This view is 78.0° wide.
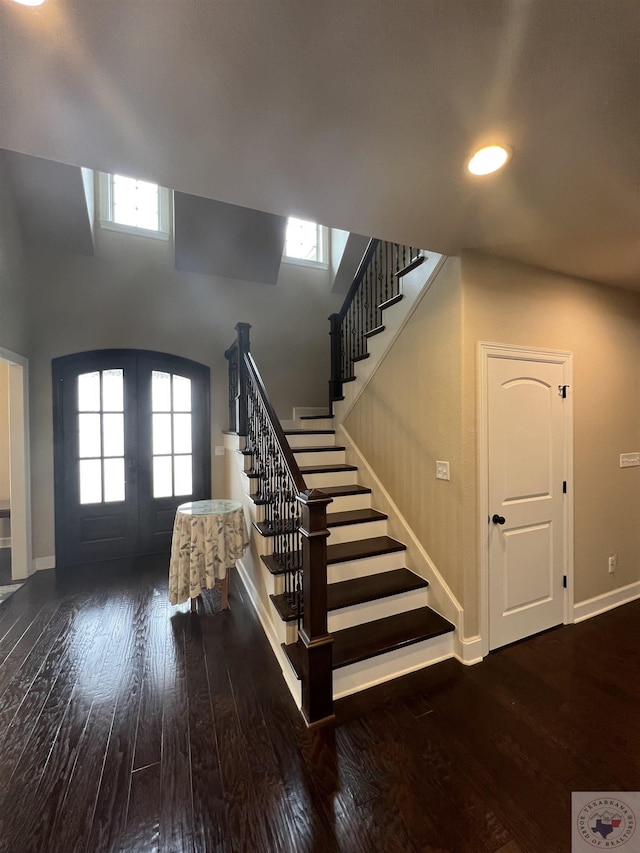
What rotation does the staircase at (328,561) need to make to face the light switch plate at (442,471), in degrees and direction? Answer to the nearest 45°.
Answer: approximately 45° to its left

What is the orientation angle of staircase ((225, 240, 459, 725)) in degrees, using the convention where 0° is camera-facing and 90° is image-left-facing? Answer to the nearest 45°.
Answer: approximately 315°

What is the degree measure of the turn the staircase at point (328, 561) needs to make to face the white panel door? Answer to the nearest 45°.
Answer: approximately 45° to its left

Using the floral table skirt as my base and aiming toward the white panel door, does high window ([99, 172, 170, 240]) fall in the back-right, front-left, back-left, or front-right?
back-left
